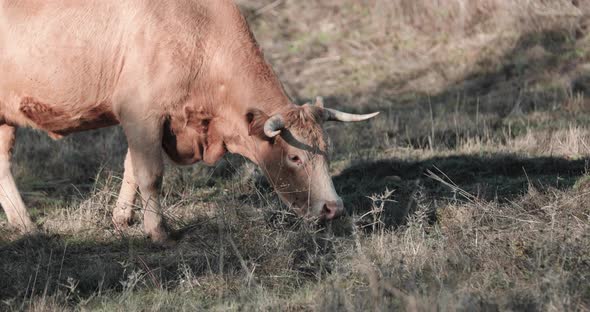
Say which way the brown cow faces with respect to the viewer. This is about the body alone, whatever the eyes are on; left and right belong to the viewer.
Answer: facing to the right of the viewer
